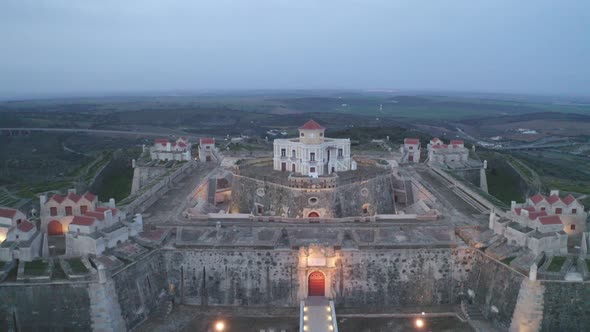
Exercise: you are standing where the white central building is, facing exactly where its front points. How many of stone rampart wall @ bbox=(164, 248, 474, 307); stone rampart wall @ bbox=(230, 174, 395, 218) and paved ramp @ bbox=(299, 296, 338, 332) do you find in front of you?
3

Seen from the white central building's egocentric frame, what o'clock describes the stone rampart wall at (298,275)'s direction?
The stone rampart wall is roughly at 12 o'clock from the white central building.

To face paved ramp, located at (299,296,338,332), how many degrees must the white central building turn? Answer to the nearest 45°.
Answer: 0° — it already faces it

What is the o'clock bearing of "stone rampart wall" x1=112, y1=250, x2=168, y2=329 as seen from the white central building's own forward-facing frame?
The stone rampart wall is roughly at 1 o'clock from the white central building.

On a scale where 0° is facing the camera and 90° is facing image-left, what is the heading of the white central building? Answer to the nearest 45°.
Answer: approximately 0°

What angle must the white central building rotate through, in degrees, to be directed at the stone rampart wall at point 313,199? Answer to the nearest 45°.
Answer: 0° — it already faces it

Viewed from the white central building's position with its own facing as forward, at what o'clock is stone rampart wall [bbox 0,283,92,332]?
The stone rampart wall is roughly at 1 o'clock from the white central building.

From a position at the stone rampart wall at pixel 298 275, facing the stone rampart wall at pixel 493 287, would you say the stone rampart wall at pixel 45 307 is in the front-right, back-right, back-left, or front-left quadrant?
back-right
